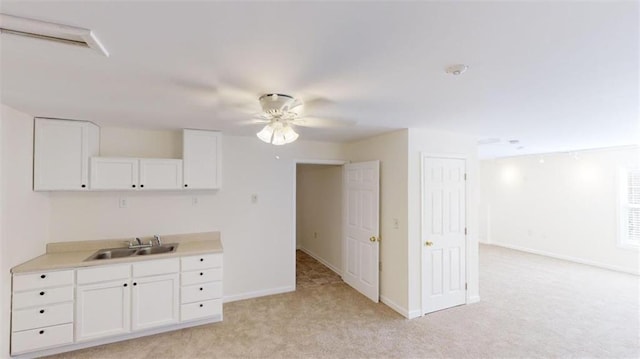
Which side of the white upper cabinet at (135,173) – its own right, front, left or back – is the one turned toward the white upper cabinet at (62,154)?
right

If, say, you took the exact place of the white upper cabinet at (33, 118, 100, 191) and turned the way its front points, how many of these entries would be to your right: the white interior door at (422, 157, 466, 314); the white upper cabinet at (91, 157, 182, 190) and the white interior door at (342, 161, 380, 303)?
0

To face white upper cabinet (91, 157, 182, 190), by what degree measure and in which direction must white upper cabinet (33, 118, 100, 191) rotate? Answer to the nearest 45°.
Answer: approximately 90° to its left

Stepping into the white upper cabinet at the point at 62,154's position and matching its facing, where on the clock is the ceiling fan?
The ceiling fan is roughly at 11 o'clock from the white upper cabinet.

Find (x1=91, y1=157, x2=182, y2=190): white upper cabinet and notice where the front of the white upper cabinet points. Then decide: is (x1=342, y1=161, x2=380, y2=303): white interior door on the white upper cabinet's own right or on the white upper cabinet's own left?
on the white upper cabinet's own left

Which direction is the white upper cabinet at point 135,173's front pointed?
toward the camera

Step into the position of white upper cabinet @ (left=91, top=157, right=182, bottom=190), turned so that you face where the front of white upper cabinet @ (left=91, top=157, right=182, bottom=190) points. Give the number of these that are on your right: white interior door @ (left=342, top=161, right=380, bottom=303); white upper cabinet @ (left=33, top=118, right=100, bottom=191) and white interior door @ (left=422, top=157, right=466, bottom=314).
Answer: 1

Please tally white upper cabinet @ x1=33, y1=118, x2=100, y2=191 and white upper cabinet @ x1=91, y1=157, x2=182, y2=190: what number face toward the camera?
2

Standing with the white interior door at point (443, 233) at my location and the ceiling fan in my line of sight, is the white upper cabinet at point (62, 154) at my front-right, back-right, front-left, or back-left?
front-right

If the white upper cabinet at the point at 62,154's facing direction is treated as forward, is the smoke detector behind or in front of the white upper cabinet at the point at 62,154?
in front

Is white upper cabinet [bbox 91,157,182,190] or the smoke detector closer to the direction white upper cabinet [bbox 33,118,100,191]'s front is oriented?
the smoke detector

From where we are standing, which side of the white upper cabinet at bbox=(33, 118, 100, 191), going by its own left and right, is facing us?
front

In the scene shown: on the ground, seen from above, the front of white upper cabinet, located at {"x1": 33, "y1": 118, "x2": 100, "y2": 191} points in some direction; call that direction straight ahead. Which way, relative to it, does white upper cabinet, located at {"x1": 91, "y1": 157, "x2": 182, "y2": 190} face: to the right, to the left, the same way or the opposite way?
the same way
